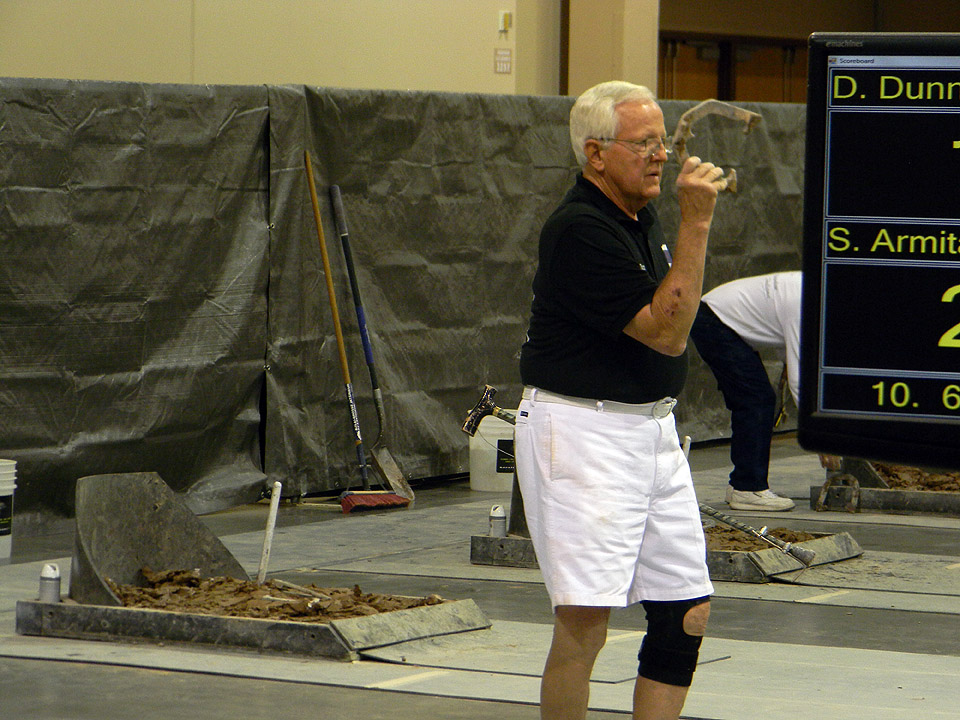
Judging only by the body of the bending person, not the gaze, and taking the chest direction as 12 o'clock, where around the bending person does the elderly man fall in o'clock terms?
The elderly man is roughly at 3 o'clock from the bending person.

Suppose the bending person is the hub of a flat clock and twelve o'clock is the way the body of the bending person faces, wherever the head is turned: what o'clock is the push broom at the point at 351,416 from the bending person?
The push broom is roughly at 6 o'clock from the bending person.

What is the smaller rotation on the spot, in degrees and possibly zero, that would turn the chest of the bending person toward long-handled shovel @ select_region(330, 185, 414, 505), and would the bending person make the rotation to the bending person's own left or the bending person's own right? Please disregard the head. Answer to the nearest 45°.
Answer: approximately 180°

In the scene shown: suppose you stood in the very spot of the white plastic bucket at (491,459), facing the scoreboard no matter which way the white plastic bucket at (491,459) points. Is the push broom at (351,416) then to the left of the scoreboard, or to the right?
right

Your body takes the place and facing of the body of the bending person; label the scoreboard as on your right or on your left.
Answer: on your right

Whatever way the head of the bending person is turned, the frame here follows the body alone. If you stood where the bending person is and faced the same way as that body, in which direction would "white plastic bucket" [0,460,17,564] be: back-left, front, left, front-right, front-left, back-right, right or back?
back-right

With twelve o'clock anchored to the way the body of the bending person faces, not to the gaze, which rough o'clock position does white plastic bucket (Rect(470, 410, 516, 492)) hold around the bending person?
The white plastic bucket is roughly at 7 o'clock from the bending person.

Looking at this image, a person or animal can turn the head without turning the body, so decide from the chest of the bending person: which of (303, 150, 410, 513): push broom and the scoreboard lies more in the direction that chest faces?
the scoreboard

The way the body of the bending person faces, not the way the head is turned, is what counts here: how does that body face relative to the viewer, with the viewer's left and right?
facing to the right of the viewer
